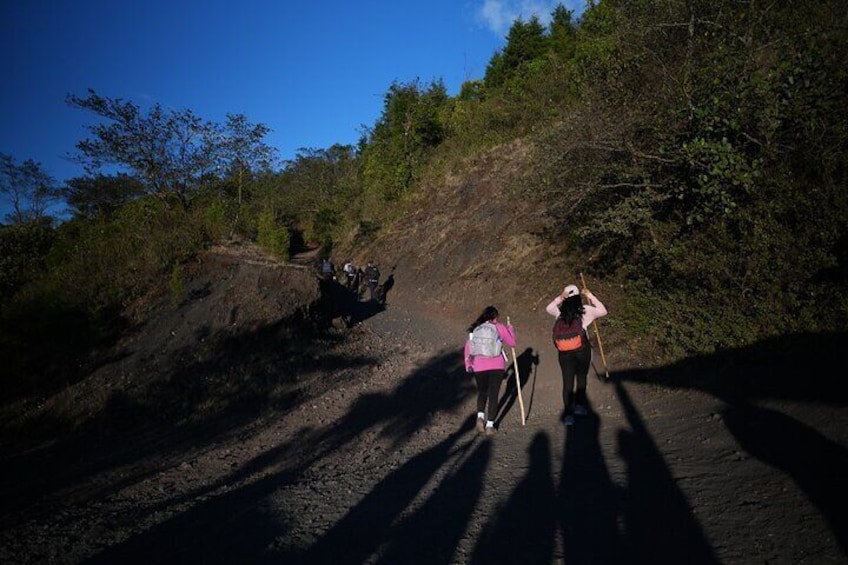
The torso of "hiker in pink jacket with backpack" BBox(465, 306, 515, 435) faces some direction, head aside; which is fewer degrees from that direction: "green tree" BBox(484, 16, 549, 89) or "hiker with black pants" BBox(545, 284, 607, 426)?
the green tree

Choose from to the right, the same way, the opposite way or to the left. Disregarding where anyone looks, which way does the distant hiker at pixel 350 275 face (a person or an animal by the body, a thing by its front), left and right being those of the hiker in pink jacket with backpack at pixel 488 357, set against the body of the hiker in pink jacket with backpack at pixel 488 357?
the same way

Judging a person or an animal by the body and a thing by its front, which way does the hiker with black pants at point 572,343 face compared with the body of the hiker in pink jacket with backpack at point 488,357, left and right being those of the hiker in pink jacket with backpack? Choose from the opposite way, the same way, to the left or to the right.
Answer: the same way

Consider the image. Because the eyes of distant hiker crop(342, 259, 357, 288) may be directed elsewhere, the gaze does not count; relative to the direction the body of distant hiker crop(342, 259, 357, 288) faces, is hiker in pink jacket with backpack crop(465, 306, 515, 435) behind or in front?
behind

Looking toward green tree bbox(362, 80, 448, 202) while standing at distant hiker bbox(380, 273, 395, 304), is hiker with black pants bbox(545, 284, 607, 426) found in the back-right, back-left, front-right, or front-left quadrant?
back-right

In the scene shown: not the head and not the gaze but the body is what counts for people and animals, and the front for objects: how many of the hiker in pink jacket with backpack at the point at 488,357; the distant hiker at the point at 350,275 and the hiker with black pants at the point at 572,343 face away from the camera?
3

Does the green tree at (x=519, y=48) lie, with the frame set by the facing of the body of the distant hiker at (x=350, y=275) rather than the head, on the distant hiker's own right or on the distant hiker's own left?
on the distant hiker's own right

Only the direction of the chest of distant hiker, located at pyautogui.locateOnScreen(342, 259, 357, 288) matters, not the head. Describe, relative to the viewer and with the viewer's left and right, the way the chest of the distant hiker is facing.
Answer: facing away from the viewer

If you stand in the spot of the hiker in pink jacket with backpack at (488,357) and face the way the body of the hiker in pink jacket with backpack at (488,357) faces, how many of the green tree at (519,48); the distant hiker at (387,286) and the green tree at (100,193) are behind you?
0

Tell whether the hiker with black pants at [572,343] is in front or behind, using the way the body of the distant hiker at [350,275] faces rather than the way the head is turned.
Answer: behind

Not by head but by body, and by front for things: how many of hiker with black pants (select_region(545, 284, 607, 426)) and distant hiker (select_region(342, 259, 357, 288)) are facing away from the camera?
2

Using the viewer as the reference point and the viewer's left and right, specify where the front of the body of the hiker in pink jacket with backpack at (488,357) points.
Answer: facing away from the viewer

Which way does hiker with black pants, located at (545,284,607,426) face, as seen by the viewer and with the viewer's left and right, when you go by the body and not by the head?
facing away from the viewer

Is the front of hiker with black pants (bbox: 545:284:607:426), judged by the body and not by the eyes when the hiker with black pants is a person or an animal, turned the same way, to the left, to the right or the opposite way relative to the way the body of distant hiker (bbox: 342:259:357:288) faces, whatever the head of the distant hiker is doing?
the same way
